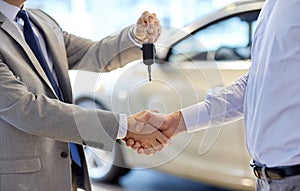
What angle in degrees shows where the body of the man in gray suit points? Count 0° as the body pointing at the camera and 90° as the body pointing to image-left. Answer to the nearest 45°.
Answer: approximately 315°

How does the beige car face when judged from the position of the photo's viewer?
facing away from the viewer and to the left of the viewer

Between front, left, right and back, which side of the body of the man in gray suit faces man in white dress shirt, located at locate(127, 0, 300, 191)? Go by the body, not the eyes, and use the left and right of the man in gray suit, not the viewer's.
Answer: front

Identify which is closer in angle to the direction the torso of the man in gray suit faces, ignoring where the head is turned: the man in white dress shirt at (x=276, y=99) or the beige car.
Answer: the man in white dress shirt

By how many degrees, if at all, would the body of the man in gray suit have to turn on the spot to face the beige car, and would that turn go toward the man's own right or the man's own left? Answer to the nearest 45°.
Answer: approximately 90° to the man's own left

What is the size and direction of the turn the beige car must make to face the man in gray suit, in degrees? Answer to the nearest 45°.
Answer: approximately 90° to its left

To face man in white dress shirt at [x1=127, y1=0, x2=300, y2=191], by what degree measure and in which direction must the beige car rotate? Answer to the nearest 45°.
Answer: approximately 135° to its left

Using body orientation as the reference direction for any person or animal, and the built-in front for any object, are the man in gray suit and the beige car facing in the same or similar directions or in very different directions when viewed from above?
very different directions
